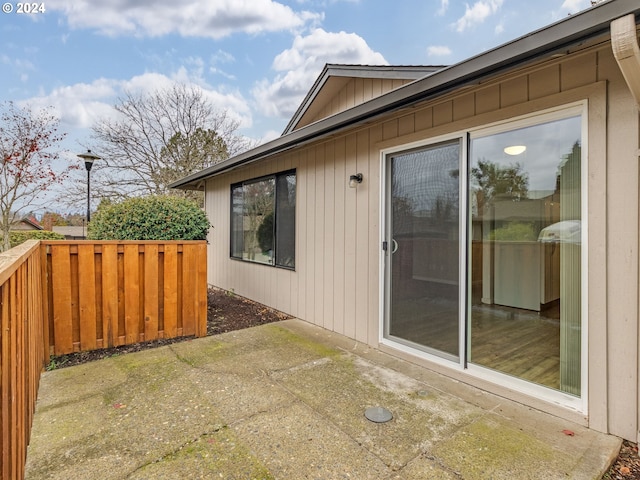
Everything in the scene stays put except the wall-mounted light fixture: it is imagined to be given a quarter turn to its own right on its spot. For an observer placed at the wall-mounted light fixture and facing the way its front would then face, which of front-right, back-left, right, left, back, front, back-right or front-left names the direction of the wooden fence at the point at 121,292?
front-left

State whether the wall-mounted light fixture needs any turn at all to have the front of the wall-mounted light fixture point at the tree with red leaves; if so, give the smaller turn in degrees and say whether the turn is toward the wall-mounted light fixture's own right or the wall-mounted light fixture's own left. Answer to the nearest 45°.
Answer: approximately 90° to the wall-mounted light fixture's own right

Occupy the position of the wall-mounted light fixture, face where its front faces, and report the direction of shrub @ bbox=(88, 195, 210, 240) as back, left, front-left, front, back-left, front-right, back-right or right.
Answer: front-right

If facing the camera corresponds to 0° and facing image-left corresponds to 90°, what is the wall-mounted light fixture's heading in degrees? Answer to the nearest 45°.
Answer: approximately 45°
